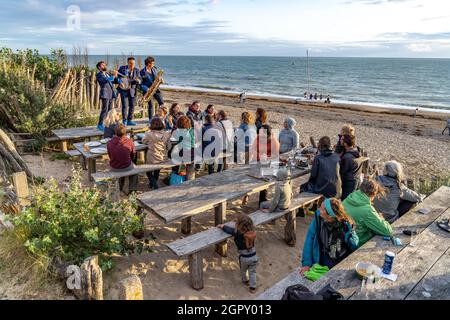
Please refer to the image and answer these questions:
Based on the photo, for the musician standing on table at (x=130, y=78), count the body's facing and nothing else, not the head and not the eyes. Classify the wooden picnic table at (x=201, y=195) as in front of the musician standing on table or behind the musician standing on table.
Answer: in front

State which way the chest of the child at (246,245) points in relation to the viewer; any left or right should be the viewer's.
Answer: facing away from the viewer and to the left of the viewer

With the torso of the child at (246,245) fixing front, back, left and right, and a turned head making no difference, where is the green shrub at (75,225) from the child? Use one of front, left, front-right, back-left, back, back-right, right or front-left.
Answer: front-left

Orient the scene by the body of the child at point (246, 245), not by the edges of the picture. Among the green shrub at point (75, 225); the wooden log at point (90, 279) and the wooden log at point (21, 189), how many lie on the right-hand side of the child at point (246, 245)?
0

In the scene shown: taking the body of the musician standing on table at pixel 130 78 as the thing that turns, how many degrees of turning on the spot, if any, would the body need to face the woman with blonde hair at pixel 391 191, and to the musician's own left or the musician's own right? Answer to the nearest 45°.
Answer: approximately 45° to the musician's own left

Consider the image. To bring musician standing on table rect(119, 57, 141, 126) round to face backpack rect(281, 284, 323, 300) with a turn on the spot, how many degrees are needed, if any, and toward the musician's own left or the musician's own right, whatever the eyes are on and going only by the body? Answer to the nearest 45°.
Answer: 0° — they already face it

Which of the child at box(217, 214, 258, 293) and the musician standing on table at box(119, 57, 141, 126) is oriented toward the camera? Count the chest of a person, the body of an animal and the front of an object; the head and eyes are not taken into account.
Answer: the musician standing on table

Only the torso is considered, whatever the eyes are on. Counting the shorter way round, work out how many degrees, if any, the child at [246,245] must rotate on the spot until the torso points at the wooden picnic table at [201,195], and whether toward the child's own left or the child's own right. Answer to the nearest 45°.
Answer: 0° — they already face it

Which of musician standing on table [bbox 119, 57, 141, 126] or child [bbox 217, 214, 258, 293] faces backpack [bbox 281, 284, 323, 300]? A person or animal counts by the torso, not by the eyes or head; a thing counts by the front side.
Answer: the musician standing on table

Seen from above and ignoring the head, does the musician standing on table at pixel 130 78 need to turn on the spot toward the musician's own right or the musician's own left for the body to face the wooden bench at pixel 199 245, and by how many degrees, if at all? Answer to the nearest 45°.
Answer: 0° — they already face it

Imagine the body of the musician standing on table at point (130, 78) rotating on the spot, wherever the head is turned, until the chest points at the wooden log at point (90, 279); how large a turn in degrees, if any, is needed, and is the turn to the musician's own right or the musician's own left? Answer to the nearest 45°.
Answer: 0° — they already face it

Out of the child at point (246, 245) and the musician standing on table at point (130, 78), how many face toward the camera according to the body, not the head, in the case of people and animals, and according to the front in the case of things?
1

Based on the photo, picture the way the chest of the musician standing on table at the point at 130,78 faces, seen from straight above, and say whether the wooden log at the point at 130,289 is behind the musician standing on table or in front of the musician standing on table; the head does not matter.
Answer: in front

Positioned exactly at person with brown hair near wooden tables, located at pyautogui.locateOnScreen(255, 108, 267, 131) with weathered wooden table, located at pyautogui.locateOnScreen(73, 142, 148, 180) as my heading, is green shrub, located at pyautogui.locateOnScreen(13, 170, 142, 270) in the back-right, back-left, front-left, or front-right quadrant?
front-left

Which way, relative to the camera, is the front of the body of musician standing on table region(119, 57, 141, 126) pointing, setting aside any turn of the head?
toward the camera
